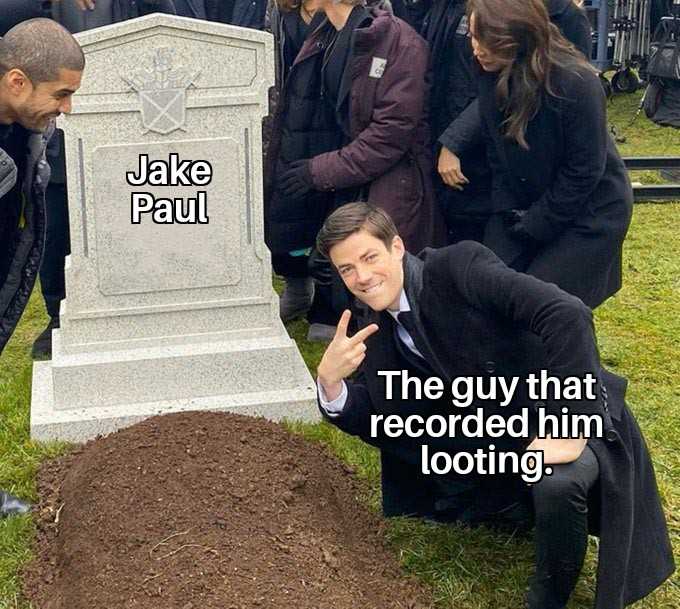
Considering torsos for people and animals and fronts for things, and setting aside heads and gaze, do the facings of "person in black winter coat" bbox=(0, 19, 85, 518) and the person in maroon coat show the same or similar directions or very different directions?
very different directions

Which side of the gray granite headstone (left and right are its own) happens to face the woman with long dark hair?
left

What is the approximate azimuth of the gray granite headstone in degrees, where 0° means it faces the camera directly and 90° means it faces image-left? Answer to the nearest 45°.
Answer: approximately 0°

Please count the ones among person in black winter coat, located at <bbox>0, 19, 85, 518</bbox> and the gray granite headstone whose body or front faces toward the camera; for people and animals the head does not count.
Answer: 1

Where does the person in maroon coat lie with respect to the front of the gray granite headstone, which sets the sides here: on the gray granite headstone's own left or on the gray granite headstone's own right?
on the gray granite headstone's own left

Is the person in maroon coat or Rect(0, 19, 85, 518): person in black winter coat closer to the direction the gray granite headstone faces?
the person in black winter coat

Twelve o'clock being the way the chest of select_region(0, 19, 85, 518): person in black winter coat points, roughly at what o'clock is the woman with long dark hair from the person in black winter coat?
The woman with long dark hair is roughly at 12 o'clock from the person in black winter coat.

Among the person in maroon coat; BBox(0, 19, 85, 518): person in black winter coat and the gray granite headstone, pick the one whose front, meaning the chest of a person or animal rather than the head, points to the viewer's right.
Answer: the person in black winter coat

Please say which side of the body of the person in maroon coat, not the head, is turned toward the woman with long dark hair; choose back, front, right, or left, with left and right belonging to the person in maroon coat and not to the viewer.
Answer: left

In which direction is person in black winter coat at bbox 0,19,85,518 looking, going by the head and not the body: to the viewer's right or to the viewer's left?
to the viewer's right

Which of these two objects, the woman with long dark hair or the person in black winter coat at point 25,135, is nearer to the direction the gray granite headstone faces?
the person in black winter coat

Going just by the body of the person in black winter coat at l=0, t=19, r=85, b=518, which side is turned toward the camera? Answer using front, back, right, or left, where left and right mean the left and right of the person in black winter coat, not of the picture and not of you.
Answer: right

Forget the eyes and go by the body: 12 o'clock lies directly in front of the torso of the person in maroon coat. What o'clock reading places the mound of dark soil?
The mound of dark soil is roughly at 11 o'clock from the person in maroon coat.
